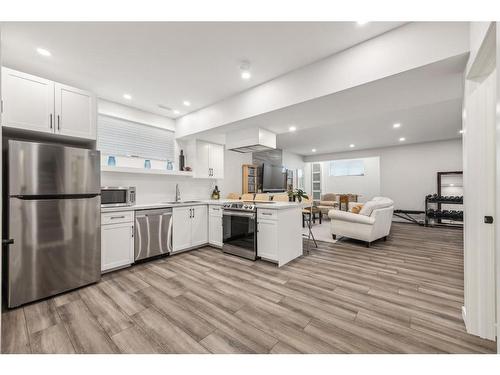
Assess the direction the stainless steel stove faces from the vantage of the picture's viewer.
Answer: facing the viewer and to the left of the viewer

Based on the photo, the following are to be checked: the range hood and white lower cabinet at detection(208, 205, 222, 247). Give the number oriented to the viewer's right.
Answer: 0

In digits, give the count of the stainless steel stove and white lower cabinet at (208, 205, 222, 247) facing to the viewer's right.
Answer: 0

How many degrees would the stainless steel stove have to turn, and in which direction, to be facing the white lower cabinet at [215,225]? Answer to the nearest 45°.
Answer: approximately 90° to its right

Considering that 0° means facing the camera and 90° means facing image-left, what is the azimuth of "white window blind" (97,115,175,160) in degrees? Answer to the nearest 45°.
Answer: approximately 315°

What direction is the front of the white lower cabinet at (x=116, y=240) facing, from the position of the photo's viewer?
facing the viewer and to the right of the viewer

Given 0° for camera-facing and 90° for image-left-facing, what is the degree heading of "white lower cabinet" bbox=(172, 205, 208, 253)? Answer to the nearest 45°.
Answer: approximately 315°
